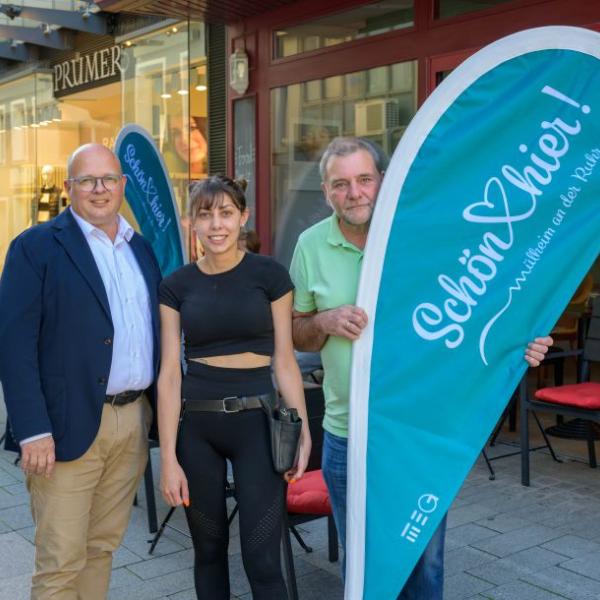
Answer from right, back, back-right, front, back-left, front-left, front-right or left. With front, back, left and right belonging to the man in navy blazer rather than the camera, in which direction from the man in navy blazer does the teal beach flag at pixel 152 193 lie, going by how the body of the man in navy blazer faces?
back-left

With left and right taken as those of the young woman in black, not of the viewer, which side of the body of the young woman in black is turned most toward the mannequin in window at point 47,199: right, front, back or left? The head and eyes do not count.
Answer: back

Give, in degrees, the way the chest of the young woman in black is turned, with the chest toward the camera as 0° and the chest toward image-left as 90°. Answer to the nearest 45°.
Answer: approximately 0°

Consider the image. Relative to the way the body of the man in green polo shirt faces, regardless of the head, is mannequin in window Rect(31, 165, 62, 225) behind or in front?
behind

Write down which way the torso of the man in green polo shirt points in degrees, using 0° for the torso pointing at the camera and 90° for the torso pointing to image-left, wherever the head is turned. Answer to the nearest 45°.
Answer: approximately 0°

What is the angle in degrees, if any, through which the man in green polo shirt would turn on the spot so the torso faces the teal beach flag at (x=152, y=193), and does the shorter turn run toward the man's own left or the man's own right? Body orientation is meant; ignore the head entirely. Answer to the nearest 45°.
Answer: approximately 135° to the man's own right

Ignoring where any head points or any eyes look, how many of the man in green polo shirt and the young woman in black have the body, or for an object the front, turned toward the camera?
2

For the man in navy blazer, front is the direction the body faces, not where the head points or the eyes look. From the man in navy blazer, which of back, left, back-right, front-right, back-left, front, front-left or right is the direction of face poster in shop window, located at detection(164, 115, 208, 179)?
back-left
